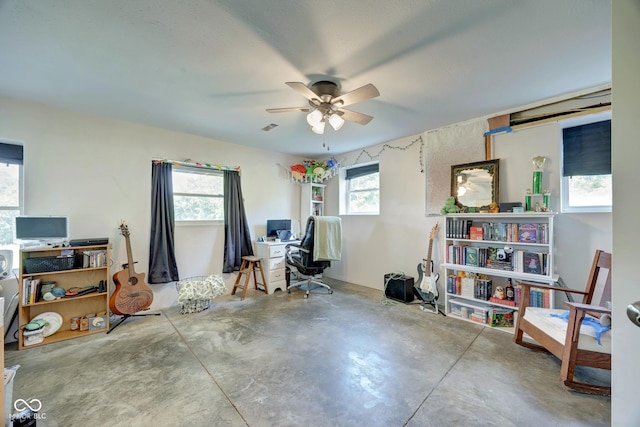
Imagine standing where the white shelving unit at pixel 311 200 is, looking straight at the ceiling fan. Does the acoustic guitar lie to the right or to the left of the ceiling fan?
right

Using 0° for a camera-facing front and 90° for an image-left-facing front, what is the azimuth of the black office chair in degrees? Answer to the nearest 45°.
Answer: approximately 90°

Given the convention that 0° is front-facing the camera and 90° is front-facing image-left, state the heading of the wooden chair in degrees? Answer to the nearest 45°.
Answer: approximately 45°

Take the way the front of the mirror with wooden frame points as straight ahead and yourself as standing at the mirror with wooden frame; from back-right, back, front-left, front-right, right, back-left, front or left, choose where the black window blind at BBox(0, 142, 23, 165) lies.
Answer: front

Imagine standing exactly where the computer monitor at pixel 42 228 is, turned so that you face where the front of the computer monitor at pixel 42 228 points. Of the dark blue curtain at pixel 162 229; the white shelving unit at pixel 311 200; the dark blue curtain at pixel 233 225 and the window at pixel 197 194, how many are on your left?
4

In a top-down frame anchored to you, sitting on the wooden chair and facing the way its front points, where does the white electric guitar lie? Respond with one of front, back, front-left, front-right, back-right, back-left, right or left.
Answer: right

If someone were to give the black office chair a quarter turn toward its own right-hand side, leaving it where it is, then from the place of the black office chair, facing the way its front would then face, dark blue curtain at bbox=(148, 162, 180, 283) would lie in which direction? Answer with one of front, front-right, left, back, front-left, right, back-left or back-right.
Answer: left

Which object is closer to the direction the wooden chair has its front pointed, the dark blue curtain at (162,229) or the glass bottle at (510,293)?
the dark blue curtain

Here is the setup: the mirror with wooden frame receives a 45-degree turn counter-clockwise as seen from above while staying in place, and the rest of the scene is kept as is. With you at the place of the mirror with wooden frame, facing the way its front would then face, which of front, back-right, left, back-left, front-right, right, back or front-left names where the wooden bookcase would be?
front-right

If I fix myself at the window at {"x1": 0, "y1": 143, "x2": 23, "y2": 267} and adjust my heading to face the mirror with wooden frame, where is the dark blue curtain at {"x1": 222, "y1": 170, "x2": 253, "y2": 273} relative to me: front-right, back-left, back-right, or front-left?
front-left

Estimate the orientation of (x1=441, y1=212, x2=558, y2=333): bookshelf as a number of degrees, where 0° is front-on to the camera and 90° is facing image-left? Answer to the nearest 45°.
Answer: approximately 45°

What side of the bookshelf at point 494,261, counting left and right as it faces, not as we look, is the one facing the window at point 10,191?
front

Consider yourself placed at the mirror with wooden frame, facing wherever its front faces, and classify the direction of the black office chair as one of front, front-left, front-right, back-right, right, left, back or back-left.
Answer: front-right
